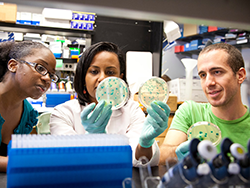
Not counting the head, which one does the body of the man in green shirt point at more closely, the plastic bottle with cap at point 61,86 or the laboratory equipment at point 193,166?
the laboratory equipment

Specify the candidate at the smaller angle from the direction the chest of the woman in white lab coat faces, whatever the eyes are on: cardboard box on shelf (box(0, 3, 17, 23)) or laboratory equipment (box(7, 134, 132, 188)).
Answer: the laboratory equipment

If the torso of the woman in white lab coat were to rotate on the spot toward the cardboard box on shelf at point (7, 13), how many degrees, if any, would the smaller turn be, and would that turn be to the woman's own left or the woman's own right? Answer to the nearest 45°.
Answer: approximately 135° to the woman's own right

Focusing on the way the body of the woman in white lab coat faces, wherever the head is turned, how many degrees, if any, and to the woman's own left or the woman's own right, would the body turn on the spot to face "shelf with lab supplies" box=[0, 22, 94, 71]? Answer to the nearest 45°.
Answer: approximately 180°

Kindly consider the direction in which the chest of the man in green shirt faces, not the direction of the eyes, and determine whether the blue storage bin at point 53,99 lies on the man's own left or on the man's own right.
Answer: on the man's own right

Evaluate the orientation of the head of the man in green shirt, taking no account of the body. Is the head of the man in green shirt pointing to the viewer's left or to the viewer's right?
to the viewer's left

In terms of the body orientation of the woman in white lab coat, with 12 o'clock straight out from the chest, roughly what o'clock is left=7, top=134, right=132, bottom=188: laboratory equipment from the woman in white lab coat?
The laboratory equipment is roughly at 12 o'clock from the woman in white lab coat.

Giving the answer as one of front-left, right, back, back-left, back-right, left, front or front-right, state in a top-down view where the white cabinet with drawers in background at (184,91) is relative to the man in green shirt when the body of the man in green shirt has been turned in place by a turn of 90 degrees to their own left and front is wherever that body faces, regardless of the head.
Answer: back-left

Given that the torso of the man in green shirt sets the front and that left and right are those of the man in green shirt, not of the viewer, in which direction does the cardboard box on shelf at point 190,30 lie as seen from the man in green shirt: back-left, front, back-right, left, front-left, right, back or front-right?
back-right

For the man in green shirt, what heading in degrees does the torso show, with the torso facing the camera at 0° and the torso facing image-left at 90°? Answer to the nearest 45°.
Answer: approximately 45°

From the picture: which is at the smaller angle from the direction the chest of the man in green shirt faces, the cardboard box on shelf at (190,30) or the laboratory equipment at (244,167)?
the laboratory equipment
